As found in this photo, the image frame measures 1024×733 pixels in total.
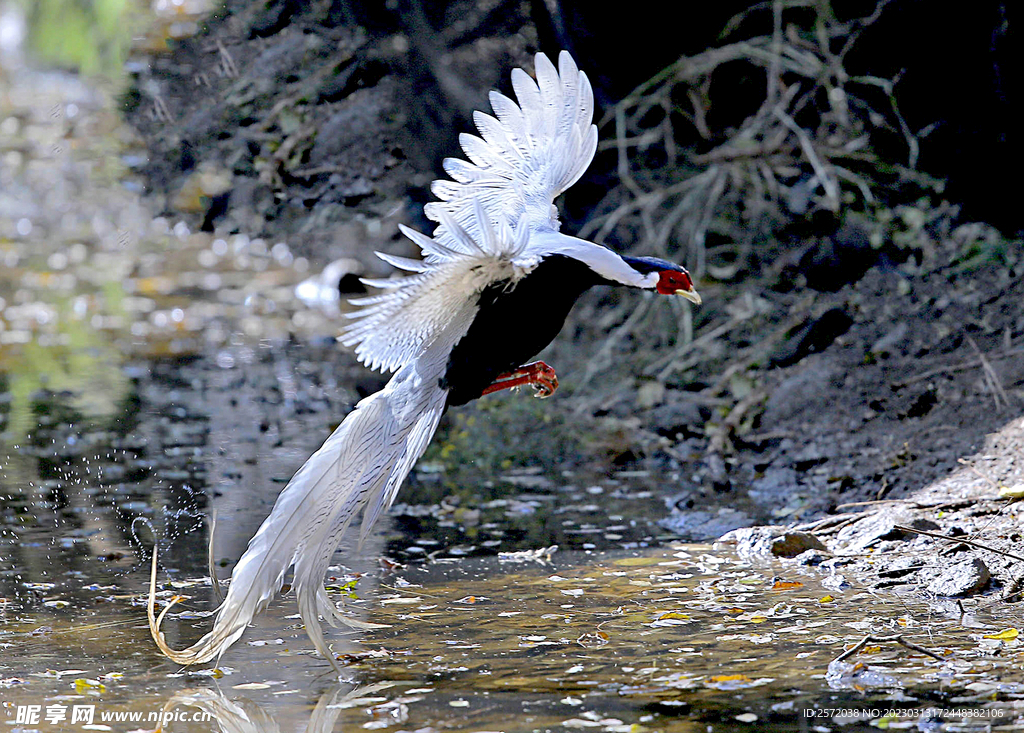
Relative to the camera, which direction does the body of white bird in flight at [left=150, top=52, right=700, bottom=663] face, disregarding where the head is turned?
to the viewer's right

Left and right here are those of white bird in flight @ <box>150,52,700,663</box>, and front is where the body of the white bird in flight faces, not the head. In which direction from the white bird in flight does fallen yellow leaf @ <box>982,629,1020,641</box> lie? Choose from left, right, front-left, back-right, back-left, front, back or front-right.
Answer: front-right

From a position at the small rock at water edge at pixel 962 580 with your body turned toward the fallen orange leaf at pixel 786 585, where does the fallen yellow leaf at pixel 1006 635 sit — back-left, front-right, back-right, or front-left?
back-left
